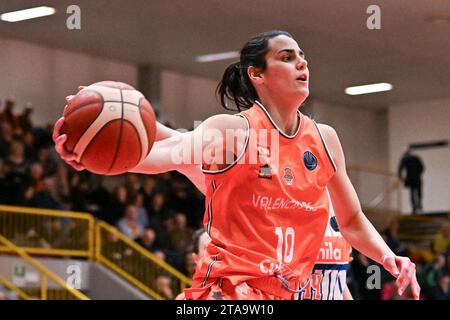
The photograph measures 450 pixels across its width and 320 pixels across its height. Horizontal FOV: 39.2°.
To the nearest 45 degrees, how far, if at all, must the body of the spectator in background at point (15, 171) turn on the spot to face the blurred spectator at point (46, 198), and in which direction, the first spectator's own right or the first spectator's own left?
approximately 45° to the first spectator's own left

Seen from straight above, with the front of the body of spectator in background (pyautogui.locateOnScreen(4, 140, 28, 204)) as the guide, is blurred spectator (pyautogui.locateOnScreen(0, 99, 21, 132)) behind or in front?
behind

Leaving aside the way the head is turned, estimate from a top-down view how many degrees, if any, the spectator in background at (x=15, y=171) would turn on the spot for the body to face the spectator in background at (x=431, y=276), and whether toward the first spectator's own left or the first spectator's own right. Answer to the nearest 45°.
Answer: approximately 45° to the first spectator's own left

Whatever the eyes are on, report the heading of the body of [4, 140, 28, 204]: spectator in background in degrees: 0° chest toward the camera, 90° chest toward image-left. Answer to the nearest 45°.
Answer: approximately 315°

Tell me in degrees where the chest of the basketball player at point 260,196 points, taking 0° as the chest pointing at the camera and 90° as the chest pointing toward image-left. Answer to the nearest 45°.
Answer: approximately 315°

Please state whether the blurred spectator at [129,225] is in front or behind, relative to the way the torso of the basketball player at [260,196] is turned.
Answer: behind

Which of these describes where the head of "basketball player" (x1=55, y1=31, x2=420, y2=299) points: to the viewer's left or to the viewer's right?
to the viewer's right
